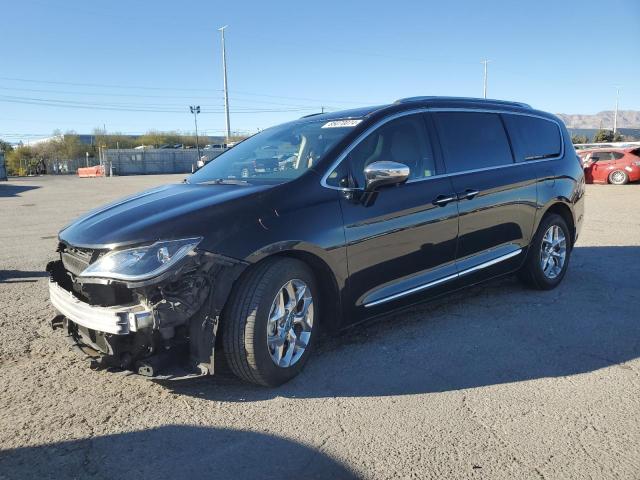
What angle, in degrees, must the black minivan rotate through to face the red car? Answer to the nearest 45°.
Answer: approximately 180°

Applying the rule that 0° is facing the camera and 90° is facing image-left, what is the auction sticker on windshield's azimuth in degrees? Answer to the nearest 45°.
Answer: approximately 45°

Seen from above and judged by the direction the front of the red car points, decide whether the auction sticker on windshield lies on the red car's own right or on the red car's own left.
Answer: on the red car's own left

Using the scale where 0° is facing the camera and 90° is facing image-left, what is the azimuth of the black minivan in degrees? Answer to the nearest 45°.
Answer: approximately 45°

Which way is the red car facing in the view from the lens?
facing away from the viewer and to the left of the viewer

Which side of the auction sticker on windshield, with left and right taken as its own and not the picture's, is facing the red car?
back
